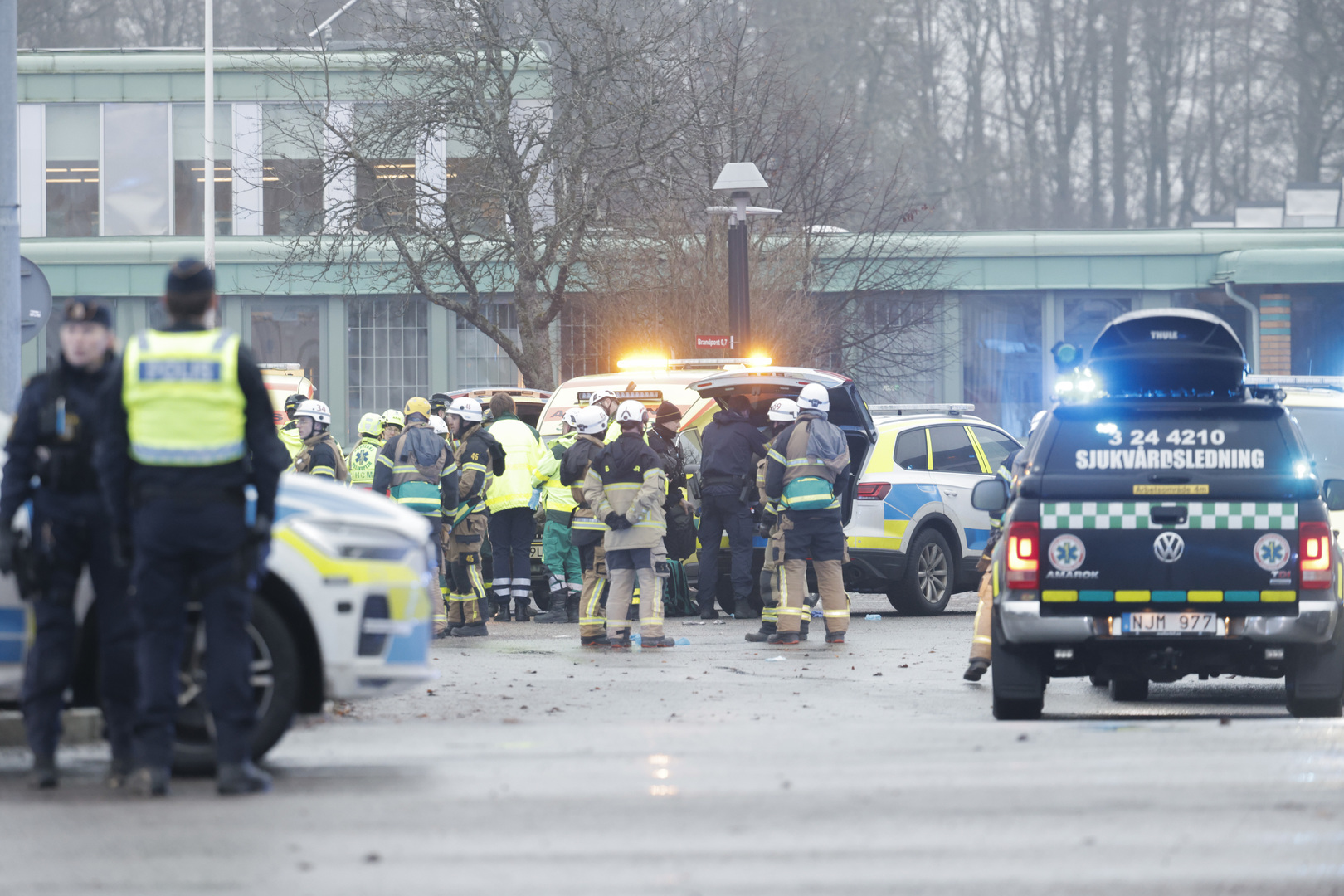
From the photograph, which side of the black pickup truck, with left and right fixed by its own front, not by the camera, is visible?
back

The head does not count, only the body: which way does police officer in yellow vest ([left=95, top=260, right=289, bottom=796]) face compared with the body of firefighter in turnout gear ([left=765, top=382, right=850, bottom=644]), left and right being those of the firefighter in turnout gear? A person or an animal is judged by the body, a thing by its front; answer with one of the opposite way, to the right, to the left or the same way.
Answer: the same way

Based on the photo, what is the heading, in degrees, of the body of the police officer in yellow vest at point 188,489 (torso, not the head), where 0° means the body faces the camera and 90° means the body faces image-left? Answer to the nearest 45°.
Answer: approximately 180°

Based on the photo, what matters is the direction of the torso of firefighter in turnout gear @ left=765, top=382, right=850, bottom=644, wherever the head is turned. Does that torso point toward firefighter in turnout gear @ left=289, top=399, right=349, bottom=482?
no

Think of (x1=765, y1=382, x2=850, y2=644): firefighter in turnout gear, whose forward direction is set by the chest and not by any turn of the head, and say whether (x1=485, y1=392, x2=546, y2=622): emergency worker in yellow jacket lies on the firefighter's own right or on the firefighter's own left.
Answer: on the firefighter's own left

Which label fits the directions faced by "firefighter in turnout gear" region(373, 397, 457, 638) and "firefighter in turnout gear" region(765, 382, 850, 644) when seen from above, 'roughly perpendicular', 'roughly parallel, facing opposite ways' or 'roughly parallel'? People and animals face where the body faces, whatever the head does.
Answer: roughly parallel

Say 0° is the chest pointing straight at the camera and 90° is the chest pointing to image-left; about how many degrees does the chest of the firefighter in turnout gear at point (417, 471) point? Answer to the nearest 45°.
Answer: approximately 180°

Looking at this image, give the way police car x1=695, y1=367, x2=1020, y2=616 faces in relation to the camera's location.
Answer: facing away from the viewer and to the right of the viewer

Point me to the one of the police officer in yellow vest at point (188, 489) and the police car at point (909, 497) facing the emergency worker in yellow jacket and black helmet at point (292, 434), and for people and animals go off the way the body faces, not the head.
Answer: the police officer in yellow vest

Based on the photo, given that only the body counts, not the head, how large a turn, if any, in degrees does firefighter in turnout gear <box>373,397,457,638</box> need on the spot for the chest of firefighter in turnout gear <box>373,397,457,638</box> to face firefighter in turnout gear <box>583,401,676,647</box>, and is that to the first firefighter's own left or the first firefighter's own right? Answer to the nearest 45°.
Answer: approximately 135° to the first firefighter's own right

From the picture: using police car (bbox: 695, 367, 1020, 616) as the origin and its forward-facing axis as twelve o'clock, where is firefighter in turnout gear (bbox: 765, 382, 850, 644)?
The firefighter in turnout gear is roughly at 5 o'clock from the police car.

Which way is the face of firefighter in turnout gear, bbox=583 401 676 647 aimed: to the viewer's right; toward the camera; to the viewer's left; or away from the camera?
away from the camera

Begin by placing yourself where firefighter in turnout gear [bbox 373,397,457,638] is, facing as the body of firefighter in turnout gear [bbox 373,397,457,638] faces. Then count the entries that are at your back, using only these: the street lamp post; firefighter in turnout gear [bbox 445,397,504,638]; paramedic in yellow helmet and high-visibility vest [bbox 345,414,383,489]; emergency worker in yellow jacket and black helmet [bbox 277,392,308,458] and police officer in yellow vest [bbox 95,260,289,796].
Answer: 1

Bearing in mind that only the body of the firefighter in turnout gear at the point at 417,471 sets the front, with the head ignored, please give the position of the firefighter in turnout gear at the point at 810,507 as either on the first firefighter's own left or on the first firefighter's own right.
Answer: on the first firefighter's own right

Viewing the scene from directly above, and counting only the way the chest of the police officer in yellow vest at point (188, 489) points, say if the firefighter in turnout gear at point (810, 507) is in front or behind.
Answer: in front

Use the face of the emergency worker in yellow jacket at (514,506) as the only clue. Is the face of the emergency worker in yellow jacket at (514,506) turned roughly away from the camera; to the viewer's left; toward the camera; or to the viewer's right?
away from the camera

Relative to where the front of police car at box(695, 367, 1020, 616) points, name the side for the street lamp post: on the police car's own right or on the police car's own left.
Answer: on the police car's own left

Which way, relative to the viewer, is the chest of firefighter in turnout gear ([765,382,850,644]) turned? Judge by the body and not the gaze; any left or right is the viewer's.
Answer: facing away from the viewer
